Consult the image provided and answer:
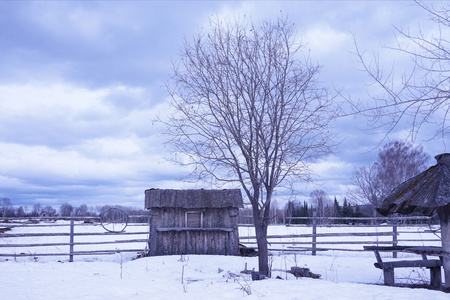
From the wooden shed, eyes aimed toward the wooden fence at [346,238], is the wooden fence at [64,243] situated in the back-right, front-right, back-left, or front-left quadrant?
back-left

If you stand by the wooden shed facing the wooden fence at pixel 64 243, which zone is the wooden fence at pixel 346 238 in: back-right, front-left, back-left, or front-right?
back-right

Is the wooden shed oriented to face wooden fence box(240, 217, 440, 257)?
no

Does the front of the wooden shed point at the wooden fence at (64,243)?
no

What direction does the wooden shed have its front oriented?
toward the camera
